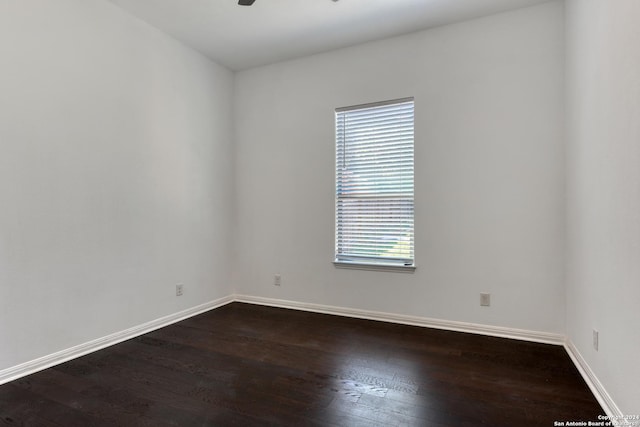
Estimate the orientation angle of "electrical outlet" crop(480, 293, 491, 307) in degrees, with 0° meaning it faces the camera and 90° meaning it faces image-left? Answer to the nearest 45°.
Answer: approximately 0°
